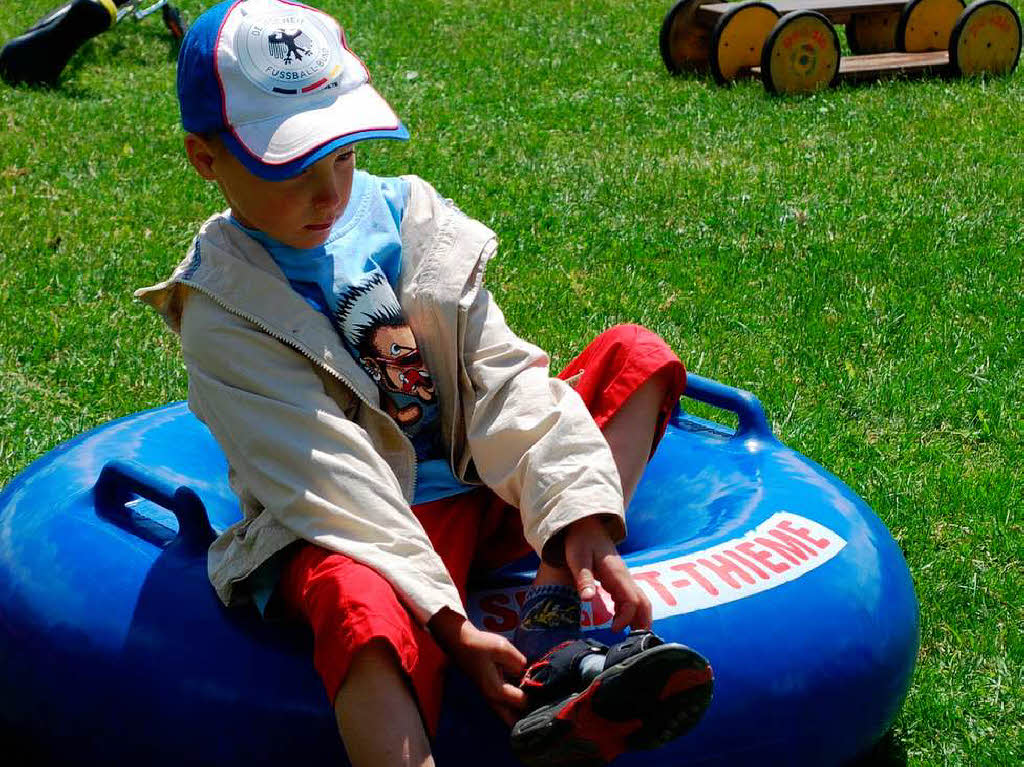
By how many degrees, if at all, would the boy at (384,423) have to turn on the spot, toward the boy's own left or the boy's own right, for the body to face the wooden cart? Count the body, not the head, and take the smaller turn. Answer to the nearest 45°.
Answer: approximately 135° to the boy's own left

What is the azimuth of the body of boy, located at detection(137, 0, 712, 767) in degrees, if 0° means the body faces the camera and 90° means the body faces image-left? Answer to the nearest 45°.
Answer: approximately 315°
